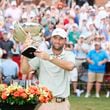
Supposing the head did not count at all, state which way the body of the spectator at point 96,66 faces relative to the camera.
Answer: toward the camera

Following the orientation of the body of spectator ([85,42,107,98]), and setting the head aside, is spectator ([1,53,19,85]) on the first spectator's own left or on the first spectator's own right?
on the first spectator's own right
